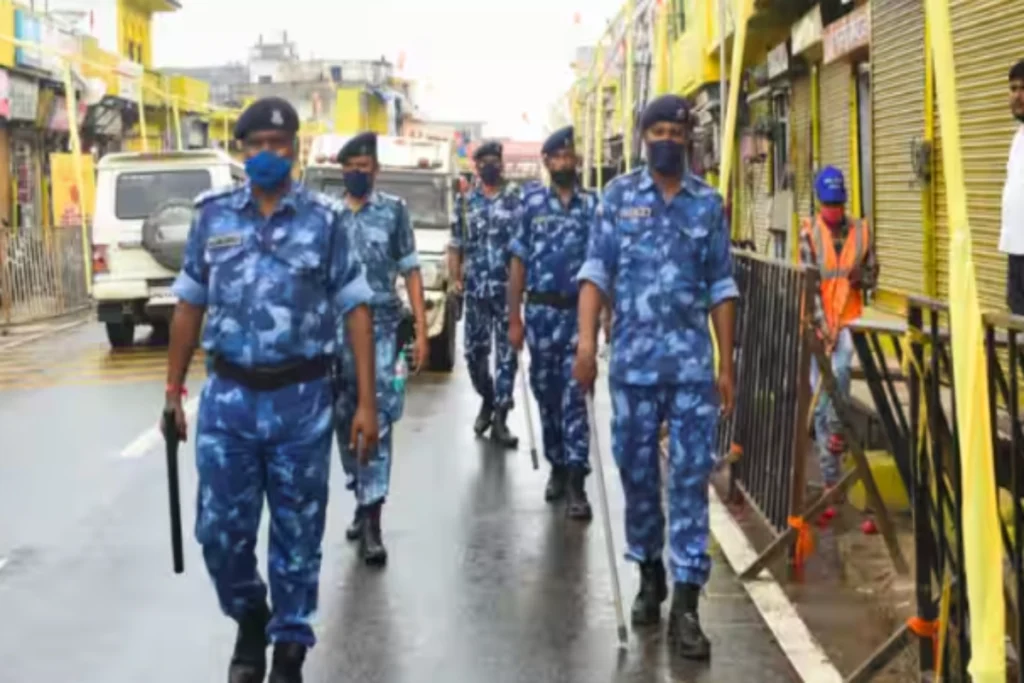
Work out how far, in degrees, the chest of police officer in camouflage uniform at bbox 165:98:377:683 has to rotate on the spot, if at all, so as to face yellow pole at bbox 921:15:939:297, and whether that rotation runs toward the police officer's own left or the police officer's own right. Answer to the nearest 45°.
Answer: approximately 135° to the police officer's own left

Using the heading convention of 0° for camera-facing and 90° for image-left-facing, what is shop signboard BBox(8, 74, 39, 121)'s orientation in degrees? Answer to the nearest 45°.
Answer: approximately 315°

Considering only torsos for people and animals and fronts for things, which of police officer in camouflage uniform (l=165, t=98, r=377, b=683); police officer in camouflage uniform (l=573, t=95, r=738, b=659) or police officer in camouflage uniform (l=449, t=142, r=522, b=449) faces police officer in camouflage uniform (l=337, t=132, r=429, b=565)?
police officer in camouflage uniform (l=449, t=142, r=522, b=449)

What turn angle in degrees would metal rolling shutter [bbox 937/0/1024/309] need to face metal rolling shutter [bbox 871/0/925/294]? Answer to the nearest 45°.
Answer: approximately 135° to its right

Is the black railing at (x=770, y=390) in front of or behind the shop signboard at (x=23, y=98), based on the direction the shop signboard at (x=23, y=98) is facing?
in front

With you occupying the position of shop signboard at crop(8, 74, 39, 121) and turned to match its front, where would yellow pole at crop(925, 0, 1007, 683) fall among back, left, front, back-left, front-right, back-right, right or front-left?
front-right

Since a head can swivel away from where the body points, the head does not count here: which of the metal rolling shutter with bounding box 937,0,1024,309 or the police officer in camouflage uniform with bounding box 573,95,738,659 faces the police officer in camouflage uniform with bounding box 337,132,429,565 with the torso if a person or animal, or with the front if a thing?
the metal rolling shutter

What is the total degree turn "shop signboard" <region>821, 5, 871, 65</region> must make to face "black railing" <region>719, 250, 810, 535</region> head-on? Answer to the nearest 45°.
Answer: approximately 45° to its left
